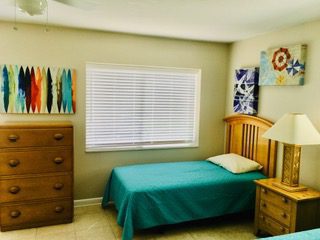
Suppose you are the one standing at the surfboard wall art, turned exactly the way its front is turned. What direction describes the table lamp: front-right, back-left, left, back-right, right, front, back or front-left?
front-left

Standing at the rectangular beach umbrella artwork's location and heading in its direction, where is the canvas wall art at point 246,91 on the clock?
The canvas wall art is roughly at 3 o'clock from the rectangular beach umbrella artwork.

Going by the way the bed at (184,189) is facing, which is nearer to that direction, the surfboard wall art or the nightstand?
the surfboard wall art

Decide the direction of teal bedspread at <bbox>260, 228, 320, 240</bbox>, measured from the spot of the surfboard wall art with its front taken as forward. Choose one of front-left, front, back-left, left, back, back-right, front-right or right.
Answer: front-left

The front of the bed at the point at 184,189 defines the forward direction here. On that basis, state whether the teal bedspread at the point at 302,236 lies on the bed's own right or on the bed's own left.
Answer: on the bed's own left

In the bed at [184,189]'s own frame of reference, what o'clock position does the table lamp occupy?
The table lamp is roughly at 8 o'clock from the bed.

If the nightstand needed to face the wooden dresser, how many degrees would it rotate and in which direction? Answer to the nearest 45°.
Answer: approximately 45° to its right

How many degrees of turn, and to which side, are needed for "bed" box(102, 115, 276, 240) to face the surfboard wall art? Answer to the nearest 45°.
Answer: approximately 45° to its right

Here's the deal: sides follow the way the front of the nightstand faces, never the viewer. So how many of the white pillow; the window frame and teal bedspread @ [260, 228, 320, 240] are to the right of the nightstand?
2

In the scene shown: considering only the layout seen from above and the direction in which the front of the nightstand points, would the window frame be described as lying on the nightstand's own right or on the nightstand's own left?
on the nightstand's own right

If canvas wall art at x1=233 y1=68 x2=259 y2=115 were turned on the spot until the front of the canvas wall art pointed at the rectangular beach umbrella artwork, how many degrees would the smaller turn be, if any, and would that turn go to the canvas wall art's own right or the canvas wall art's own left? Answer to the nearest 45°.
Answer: approximately 90° to the canvas wall art's own left

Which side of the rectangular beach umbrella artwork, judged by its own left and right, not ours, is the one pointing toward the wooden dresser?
front

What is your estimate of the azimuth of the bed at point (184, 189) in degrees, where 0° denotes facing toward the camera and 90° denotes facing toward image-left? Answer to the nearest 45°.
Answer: approximately 45°

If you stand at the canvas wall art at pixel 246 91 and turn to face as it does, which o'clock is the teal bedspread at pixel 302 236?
The teal bedspread is roughly at 10 o'clock from the canvas wall art.
